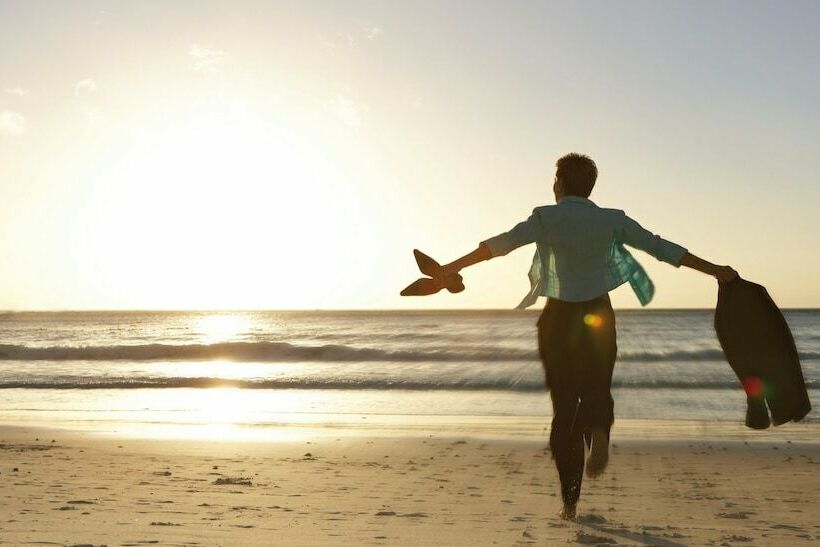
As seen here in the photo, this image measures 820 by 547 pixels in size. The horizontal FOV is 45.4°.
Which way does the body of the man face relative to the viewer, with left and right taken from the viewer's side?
facing away from the viewer
